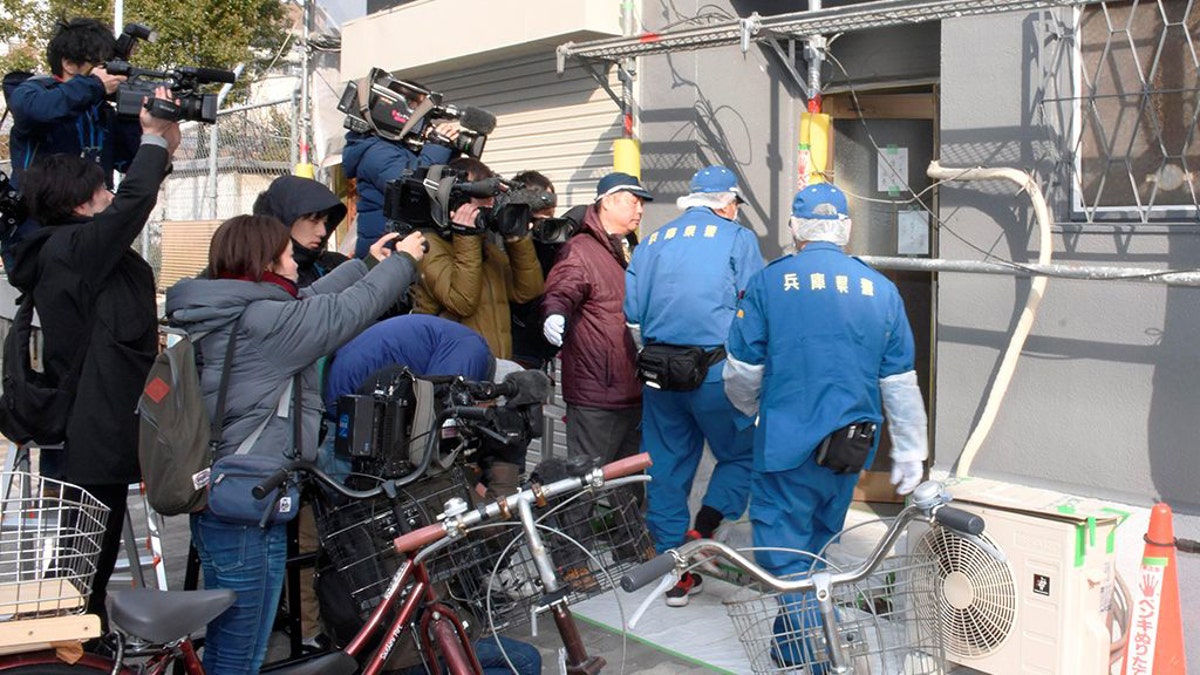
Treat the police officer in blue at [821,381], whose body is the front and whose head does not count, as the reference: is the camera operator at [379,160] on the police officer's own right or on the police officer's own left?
on the police officer's own left

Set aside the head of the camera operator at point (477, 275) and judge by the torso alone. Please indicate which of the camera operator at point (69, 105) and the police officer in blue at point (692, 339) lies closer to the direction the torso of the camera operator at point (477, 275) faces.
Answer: the police officer in blue

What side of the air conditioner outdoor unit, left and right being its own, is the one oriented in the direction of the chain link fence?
right

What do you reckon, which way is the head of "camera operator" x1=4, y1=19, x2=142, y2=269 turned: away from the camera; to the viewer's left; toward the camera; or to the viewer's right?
to the viewer's right

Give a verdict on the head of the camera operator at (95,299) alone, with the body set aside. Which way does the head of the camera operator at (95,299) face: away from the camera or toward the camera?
away from the camera

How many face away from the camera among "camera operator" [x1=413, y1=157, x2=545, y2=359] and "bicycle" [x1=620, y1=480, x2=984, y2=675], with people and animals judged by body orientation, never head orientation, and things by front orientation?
1

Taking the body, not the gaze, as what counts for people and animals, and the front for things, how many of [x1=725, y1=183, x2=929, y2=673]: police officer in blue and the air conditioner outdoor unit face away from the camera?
1

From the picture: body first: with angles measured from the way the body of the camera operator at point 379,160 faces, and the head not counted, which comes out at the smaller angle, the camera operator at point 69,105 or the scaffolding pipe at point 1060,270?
the scaffolding pipe

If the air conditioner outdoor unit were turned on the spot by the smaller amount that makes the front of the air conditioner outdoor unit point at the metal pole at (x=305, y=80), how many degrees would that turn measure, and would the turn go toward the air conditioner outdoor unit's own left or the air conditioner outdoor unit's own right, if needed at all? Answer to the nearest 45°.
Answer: approximately 90° to the air conditioner outdoor unit's own right

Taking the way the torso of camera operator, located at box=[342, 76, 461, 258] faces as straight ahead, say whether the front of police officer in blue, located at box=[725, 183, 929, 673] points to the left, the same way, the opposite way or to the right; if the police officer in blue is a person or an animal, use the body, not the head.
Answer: to the left

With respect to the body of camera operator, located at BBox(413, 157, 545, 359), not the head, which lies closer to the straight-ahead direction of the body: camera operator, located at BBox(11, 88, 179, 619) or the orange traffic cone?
the orange traffic cone
